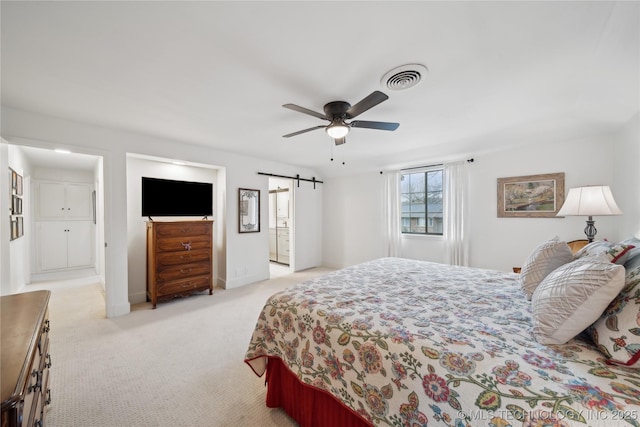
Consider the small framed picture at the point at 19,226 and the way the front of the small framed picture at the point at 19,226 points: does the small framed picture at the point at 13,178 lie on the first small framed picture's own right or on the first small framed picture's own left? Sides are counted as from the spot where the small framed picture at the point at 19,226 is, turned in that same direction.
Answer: on the first small framed picture's own right

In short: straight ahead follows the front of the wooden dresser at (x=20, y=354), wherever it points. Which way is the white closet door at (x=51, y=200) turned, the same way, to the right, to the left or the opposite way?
to the right

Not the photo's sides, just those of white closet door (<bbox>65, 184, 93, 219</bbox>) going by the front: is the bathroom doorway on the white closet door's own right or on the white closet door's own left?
on the white closet door's own left

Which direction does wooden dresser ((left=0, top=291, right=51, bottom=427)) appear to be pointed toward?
to the viewer's right

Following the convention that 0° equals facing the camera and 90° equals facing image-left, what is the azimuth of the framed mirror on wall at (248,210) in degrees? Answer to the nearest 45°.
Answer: approximately 315°

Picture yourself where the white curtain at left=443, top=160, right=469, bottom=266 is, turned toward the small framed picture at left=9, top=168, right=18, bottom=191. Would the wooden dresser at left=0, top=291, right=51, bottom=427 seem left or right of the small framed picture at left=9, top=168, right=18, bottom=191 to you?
left

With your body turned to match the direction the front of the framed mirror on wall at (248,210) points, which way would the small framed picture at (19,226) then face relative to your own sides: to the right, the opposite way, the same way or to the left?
to the left

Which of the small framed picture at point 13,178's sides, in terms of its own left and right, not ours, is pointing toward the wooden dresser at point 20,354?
right

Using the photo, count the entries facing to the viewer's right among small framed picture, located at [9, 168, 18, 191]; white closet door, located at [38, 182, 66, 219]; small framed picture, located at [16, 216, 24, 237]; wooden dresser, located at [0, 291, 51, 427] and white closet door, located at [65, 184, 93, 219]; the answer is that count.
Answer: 3

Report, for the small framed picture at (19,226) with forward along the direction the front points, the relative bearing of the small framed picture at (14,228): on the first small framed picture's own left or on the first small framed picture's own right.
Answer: on the first small framed picture's own right

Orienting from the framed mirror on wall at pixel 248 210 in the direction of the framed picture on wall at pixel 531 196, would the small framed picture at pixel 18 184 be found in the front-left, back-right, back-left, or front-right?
back-right

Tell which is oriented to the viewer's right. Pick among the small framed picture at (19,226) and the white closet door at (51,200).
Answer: the small framed picture

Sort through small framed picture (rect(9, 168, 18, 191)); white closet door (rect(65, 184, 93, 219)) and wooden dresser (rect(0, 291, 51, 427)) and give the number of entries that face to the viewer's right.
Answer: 2

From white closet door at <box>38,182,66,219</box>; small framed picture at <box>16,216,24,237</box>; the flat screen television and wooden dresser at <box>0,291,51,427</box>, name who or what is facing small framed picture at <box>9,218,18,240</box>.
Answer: the white closet door

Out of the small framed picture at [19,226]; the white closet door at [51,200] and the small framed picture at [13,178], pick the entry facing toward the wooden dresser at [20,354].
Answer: the white closet door

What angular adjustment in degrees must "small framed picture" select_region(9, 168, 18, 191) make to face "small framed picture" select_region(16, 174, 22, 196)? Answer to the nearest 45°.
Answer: approximately 90° to its left

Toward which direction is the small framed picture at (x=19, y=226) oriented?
to the viewer's right

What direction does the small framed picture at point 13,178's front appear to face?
to the viewer's right
